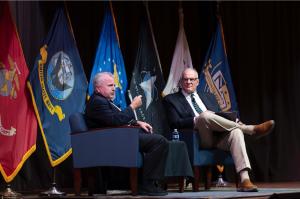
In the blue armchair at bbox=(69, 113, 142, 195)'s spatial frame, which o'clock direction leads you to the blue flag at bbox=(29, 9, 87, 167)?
The blue flag is roughly at 8 o'clock from the blue armchair.

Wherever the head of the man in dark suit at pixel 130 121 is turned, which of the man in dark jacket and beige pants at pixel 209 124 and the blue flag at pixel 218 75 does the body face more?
the man in dark jacket and beige pants

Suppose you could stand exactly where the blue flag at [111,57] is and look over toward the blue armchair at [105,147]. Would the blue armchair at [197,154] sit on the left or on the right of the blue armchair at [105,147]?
left

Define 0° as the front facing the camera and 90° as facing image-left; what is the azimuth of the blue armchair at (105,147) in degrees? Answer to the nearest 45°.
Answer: approximately 270°

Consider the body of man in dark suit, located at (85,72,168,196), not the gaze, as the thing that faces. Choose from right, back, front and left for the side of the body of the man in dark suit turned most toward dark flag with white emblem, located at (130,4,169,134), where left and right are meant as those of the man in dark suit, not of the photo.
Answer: left

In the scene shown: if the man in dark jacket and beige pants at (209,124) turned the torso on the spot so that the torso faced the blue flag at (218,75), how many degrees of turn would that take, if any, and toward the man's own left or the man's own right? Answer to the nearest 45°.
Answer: approximately 135° to the man's own left

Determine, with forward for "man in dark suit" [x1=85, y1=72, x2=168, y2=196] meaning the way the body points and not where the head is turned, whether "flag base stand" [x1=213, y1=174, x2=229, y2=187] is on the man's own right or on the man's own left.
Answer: on the man's own left

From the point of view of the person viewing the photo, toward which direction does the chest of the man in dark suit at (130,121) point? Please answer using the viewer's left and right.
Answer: facing to the right of the viewer

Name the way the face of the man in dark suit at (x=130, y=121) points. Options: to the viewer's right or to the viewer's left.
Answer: to the viewer's right
